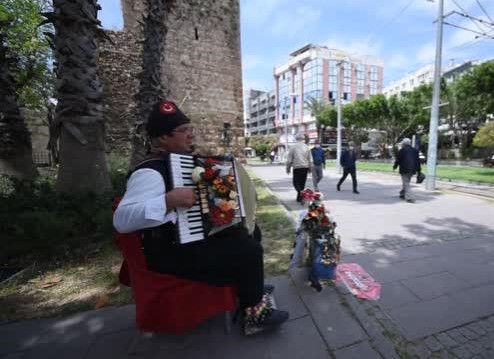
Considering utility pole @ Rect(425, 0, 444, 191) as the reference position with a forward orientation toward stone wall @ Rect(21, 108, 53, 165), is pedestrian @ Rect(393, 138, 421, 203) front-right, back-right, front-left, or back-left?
front-left

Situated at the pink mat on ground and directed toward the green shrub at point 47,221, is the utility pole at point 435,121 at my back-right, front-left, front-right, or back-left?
back-right

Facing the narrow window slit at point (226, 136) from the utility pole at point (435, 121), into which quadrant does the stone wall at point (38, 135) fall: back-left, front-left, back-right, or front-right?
front-left

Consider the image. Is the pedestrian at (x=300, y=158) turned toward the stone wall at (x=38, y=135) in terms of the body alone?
no

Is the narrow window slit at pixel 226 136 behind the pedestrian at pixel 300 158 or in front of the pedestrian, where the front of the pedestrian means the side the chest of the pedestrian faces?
in front

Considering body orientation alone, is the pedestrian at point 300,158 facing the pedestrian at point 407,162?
no

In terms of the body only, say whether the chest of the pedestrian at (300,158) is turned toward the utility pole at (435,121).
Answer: no
